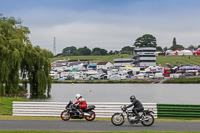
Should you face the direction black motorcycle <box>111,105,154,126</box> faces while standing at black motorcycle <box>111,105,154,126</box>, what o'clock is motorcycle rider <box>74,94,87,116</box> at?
The motorcycle rider is roughly at 1 o'clock from the black motorcycle.

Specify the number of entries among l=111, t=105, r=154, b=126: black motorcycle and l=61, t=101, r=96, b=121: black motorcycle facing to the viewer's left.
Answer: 2

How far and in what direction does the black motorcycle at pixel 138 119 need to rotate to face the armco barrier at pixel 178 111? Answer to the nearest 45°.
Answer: approximately 135° to its right

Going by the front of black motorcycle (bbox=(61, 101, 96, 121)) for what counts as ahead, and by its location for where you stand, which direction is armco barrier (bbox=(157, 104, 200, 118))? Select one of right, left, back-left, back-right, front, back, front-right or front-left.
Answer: back

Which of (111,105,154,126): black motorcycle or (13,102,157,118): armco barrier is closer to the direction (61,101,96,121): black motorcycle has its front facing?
the armco barrier

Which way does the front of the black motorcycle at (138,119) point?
to the viewer's left

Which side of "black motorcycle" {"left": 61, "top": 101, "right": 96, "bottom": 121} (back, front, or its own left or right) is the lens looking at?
left
